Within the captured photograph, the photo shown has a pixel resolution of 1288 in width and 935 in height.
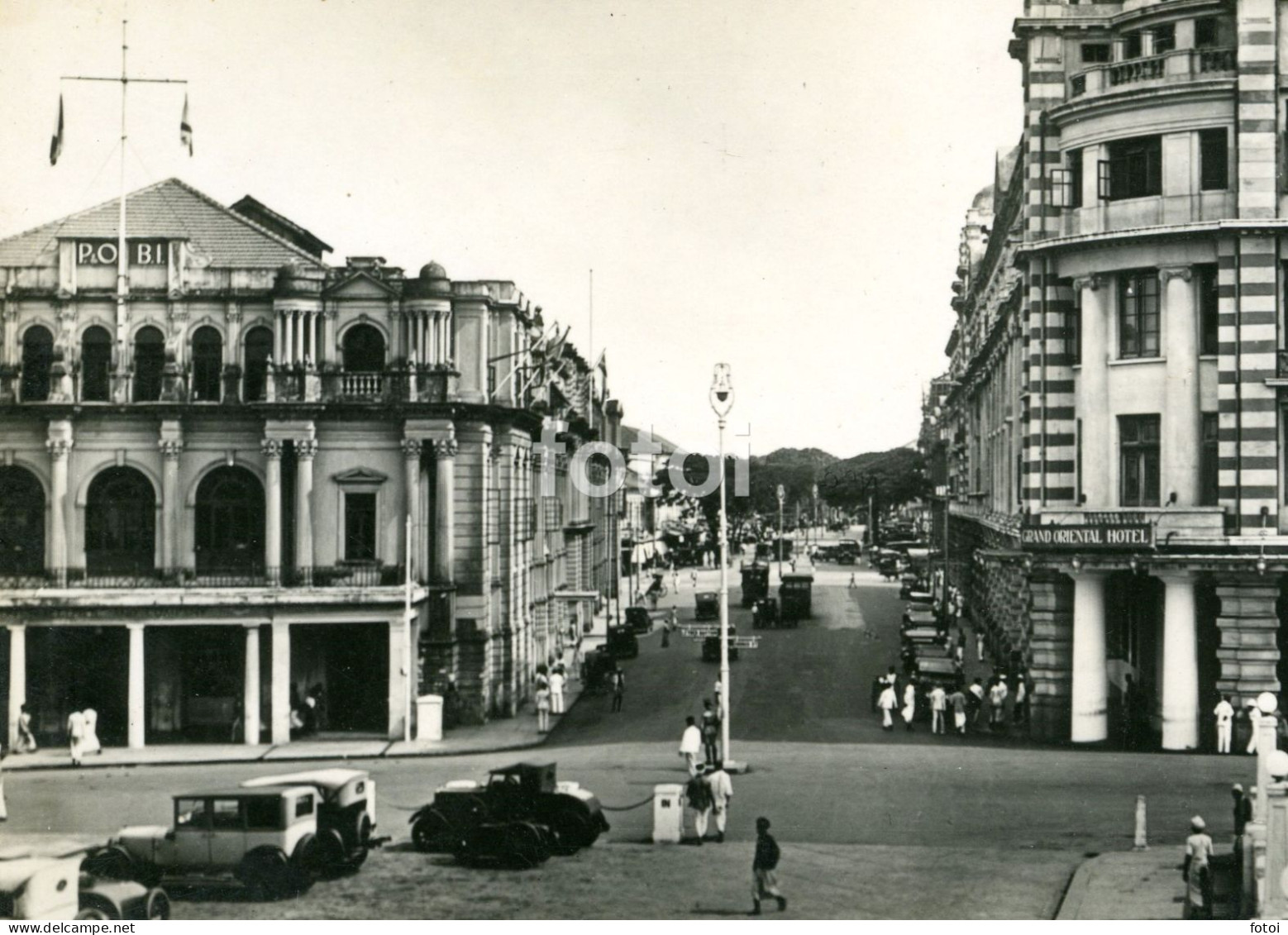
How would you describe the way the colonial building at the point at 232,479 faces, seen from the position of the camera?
facing the viewer

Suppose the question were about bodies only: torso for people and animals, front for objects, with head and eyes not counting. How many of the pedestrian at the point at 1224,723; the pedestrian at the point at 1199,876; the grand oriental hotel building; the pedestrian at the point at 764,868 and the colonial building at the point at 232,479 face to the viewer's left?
1

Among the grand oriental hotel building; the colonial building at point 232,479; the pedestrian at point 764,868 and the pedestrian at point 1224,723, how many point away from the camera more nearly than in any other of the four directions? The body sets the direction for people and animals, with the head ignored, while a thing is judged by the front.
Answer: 1

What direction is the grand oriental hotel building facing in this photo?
toward the camera

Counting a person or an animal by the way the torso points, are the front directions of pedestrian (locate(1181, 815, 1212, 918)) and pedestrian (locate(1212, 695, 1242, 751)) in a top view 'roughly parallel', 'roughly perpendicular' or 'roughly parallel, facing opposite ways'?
roughly parallel

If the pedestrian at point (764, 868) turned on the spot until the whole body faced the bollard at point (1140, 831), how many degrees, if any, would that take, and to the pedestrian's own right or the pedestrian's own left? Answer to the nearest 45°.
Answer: approximately 135° to the pedestrian's own right

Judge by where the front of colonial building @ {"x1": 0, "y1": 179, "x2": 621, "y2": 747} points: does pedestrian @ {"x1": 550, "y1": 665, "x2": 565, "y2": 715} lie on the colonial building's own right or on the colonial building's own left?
on the colonial building's own left

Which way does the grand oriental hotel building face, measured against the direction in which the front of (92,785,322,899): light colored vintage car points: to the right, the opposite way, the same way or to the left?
to the left

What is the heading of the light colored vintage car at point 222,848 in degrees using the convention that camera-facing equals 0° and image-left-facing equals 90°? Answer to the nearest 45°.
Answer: approximately 135°
